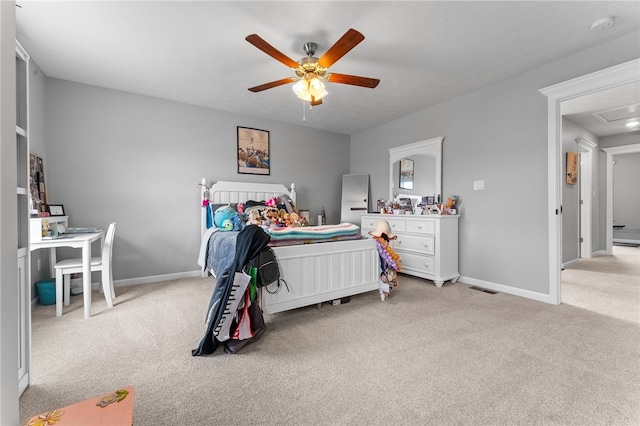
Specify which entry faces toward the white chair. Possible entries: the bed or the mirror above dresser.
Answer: the mirror above dresser

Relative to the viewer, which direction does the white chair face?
to the viewer's left

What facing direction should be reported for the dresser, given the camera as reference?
facing the viewer and to the left of the viewer

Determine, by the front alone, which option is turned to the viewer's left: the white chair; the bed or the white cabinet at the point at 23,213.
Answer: the white chair

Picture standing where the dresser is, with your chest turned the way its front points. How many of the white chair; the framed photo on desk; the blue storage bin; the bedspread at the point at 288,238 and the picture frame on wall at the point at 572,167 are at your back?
1

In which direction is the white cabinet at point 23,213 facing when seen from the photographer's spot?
facing to the right of the viewer

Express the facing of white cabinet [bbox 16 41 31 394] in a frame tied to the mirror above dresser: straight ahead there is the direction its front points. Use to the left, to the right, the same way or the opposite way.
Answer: the opposite way

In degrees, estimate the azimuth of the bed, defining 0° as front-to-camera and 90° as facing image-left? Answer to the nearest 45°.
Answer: approximately 315°

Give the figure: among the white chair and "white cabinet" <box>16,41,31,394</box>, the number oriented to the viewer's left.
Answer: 1

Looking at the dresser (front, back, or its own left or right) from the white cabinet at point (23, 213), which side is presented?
front

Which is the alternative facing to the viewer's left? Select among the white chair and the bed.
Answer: the white chair

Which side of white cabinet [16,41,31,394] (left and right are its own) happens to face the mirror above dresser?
front

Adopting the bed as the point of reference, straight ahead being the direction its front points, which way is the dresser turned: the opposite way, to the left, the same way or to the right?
to the right

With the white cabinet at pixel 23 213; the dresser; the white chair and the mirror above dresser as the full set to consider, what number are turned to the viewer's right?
1

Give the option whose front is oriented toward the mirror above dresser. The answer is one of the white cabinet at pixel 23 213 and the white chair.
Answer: the white cabinet

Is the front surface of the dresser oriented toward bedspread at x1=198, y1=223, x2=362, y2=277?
yes

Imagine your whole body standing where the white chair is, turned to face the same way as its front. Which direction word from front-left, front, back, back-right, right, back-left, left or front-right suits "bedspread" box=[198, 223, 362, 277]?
back-left

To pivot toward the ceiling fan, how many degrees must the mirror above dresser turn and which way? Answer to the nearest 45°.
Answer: approximately 45° to its left

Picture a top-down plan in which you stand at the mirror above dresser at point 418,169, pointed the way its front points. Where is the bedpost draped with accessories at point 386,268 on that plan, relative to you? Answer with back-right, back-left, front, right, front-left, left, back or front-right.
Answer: front-left
